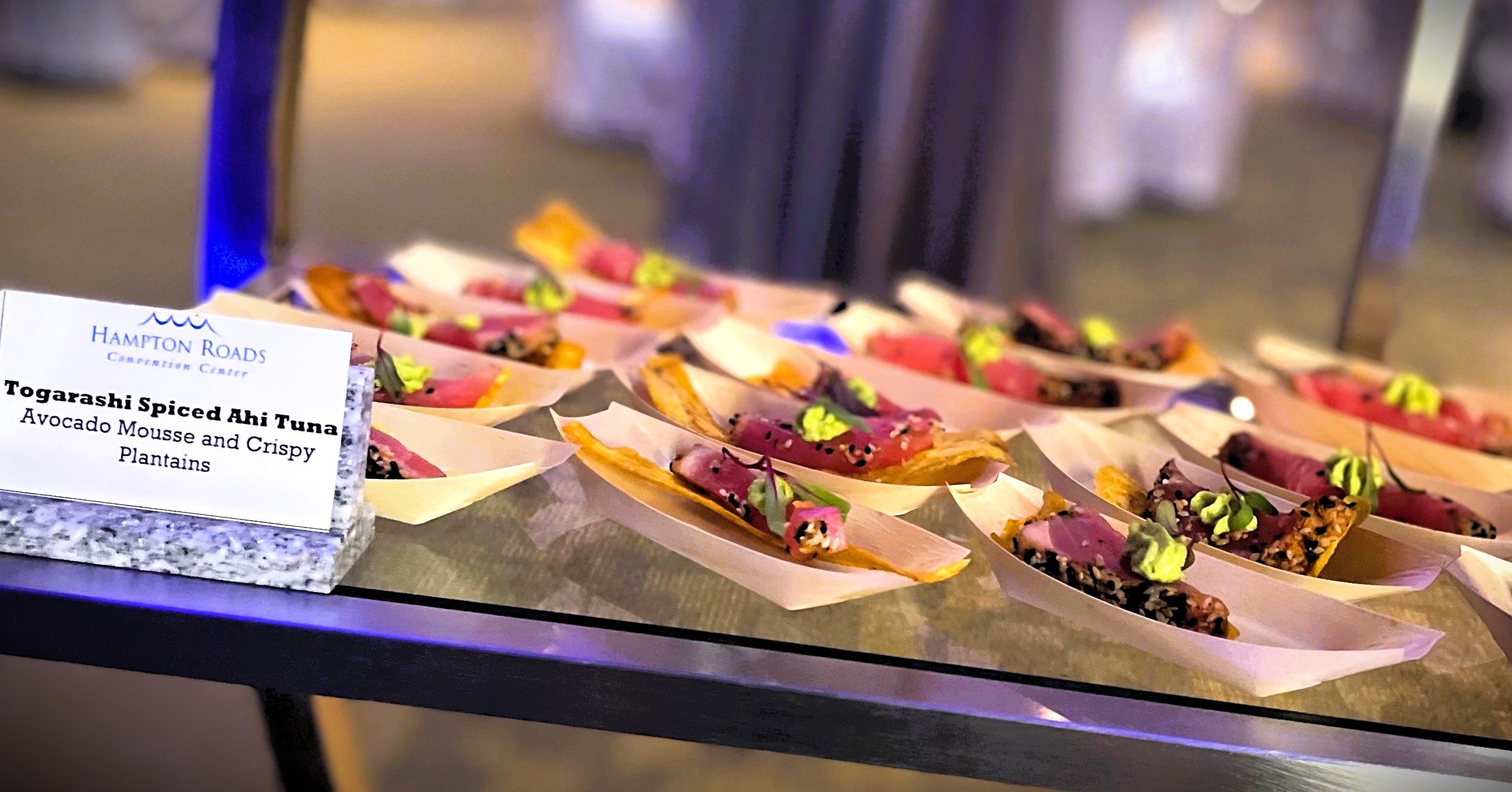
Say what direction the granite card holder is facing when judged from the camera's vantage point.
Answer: facing the viewer

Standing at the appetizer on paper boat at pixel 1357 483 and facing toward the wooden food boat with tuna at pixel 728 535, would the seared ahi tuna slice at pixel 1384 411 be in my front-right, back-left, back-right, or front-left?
back-right

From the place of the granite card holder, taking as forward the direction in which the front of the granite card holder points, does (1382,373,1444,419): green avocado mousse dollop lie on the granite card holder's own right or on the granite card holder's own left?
on the granite card holder's own left
